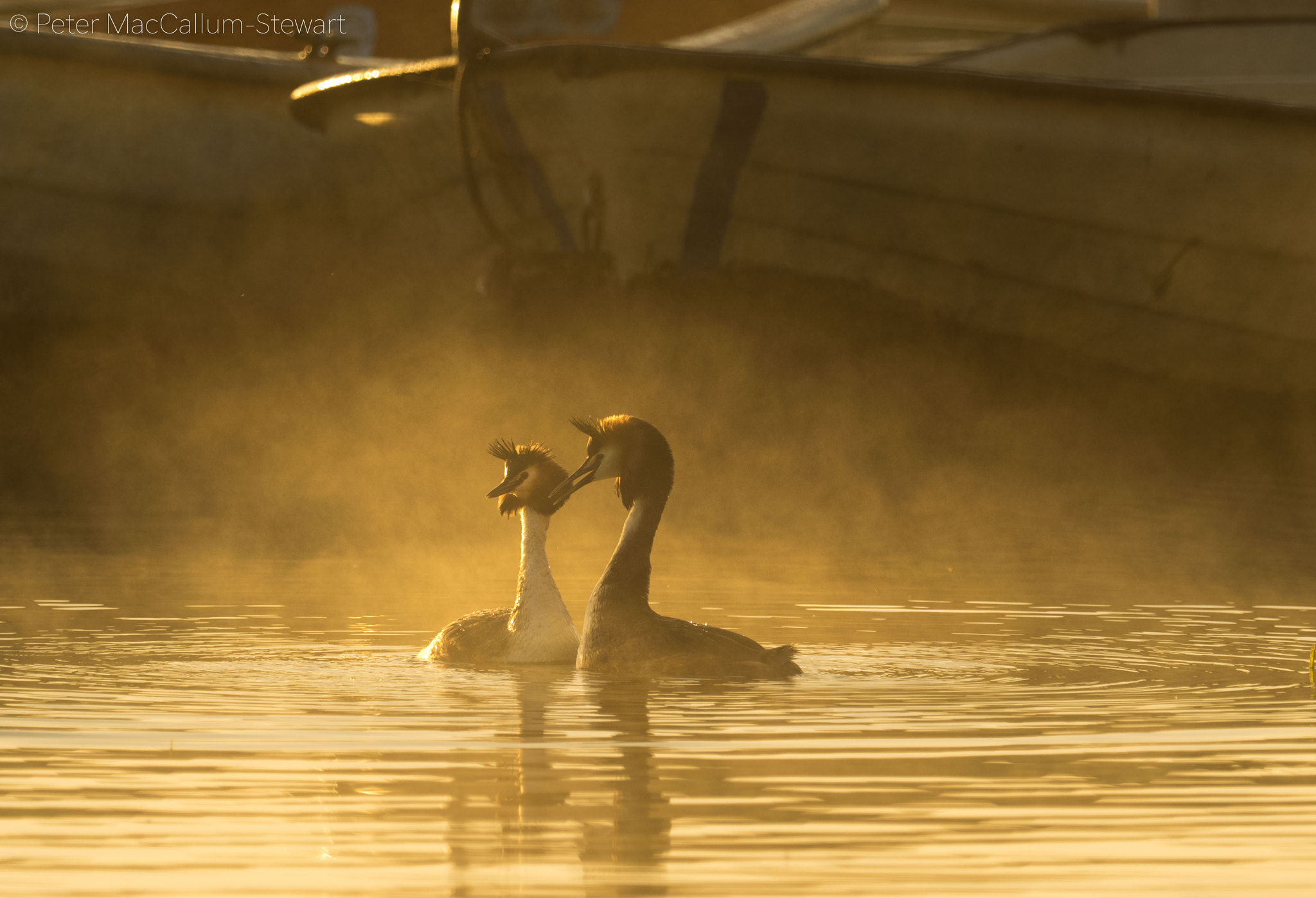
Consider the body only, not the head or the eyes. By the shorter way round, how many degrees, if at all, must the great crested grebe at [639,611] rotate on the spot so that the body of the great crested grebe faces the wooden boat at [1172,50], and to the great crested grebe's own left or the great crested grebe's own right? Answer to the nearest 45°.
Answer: approximately 90° to the great crested grebe's own right

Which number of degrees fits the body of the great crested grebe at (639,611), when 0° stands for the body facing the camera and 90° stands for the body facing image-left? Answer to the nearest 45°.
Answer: approximately 90°

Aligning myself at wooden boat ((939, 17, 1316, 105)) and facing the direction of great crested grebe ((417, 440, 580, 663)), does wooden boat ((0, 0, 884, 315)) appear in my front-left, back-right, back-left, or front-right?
front-right

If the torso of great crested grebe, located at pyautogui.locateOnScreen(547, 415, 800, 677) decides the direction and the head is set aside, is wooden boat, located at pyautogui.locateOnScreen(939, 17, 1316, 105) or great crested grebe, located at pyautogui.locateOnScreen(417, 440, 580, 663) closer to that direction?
the great crested grebe

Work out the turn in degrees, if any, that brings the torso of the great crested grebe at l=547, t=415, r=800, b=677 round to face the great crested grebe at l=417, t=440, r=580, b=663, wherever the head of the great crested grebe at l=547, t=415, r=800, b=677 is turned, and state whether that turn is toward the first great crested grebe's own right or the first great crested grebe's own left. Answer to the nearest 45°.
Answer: approximately 45° to the first great crested grebe's own right

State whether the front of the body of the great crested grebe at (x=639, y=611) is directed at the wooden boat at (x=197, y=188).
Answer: no

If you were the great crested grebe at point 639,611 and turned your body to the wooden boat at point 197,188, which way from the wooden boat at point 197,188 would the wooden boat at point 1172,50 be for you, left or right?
right
